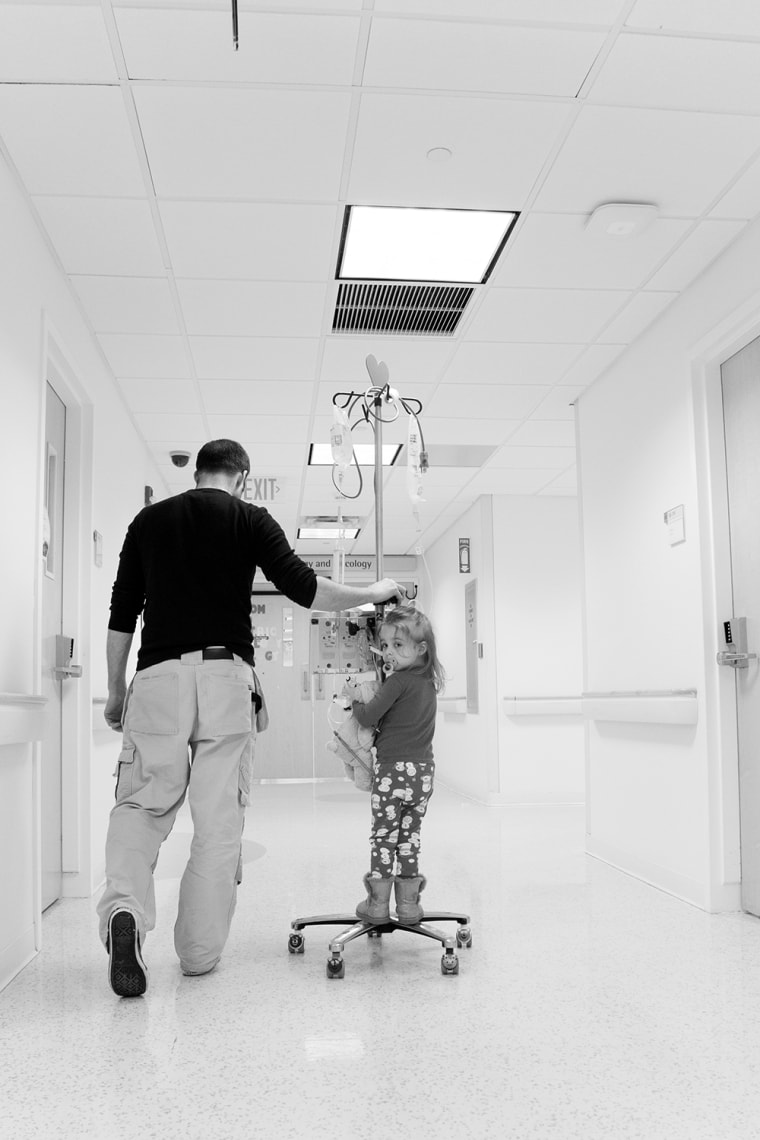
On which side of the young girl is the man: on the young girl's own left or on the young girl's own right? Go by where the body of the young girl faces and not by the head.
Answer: on the young girl's own left

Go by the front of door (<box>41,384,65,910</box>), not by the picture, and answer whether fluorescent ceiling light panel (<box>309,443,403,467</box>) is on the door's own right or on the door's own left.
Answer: on the door's own left

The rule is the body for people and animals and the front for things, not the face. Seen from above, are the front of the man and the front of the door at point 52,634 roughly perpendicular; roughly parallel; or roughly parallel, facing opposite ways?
roughly perpendicular

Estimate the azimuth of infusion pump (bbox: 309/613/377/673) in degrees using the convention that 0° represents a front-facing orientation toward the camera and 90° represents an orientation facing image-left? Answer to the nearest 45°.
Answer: approximately 0°

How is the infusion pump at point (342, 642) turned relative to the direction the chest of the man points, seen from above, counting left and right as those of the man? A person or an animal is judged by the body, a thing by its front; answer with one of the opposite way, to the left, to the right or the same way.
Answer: the opposite way

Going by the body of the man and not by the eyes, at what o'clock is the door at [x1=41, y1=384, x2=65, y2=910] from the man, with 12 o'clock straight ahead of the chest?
The door is roughly at 11 o'clock from the man.

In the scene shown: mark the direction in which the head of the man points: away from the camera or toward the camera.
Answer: away from the camera

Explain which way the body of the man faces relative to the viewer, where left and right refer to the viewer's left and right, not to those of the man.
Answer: facing away from the viewer

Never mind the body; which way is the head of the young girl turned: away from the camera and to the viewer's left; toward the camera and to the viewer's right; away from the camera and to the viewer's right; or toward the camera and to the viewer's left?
toward the camera and to the viewer's left

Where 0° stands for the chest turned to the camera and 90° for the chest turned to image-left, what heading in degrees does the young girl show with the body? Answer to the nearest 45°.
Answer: approximately 135°

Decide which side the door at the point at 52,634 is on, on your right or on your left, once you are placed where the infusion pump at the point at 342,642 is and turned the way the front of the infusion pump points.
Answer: on your right

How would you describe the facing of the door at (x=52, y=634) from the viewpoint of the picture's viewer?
facing to the right of the viewer

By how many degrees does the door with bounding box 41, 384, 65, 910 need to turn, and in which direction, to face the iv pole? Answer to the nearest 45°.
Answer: approximately 45° to its right

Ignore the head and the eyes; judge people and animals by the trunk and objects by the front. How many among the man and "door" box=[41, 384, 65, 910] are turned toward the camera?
0

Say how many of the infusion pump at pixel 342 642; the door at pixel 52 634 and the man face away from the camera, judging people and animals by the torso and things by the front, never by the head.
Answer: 1
